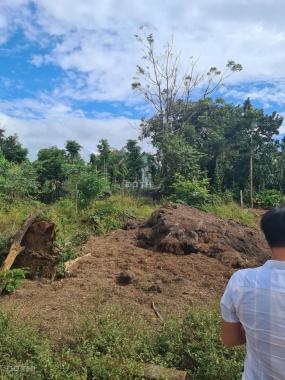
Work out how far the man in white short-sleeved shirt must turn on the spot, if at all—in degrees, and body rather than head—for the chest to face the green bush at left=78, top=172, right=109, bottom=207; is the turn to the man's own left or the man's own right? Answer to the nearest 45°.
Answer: approximately 45° to the man's own left

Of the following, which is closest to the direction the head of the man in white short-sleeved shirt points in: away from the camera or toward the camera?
away from the camera

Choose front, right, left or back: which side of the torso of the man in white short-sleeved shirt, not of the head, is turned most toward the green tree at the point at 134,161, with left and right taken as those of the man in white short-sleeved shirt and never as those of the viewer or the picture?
front

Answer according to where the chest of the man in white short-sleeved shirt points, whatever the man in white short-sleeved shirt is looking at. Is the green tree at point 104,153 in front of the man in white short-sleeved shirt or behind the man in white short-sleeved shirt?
in front

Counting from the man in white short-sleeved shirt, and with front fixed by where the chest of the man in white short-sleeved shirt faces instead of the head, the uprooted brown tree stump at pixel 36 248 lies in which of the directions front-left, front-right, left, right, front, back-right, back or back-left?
front-left

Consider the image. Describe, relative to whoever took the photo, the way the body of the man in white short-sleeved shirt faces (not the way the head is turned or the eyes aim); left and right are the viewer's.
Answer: facing away from the viewer

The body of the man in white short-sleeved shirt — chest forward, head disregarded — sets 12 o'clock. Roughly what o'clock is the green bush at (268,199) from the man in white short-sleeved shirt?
The green bush is roughly at 12 o'clock from the man in white short-sleeved shirt.

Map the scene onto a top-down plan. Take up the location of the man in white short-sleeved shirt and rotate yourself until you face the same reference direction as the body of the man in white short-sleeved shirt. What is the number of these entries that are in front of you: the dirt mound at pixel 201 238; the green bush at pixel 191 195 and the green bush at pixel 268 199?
3

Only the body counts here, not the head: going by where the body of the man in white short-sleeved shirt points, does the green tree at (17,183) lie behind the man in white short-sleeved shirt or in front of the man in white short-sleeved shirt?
in front

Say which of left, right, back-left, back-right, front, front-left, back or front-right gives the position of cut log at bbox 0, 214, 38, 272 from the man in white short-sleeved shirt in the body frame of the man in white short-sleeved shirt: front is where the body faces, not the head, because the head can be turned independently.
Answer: front-left

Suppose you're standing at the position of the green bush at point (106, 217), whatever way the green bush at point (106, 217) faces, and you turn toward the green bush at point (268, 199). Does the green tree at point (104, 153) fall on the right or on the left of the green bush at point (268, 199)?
left
